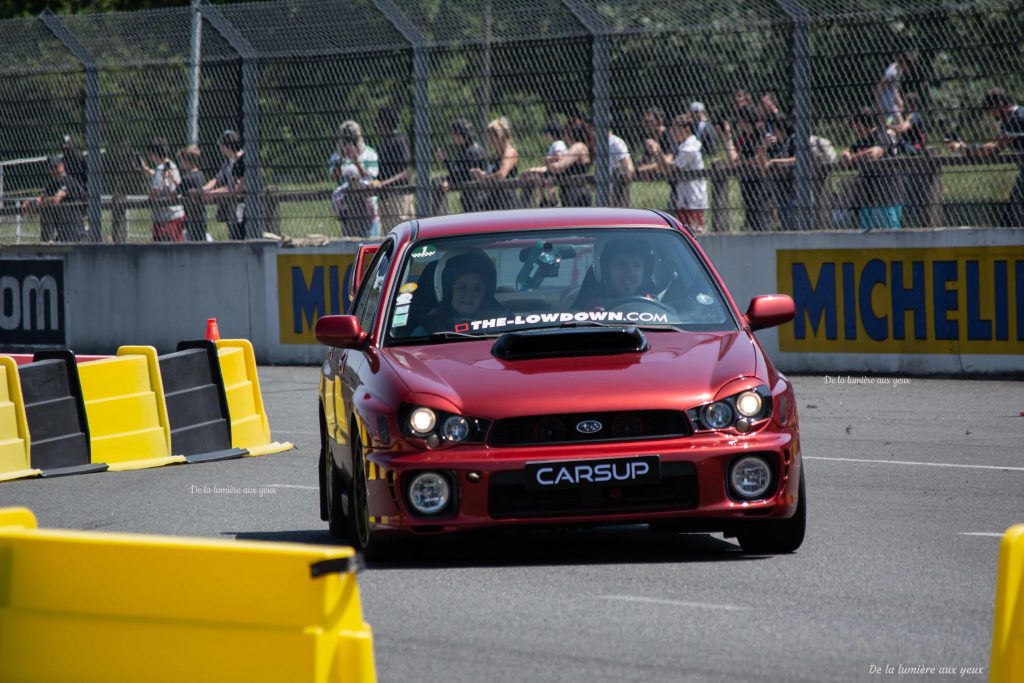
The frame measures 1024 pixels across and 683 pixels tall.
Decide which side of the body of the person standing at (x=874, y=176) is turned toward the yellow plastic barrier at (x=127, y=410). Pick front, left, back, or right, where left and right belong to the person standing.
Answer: front

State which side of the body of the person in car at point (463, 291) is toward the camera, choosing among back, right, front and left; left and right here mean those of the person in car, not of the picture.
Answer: front

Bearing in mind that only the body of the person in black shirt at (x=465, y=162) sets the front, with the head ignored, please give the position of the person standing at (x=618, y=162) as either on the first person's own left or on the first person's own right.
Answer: on the first person's own left

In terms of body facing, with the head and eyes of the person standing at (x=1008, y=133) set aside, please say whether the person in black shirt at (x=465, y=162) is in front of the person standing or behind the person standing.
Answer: in front

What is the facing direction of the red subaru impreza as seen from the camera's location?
facing the viewer

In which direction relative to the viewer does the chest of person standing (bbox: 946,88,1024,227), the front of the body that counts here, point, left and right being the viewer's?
facing to the left of the viewer

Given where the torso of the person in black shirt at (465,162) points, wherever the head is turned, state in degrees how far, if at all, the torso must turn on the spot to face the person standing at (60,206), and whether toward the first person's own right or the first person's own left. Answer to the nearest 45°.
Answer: approximately 90° to the first person's own right

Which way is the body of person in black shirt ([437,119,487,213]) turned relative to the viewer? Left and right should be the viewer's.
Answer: facing the viewer and to the left of the viewer

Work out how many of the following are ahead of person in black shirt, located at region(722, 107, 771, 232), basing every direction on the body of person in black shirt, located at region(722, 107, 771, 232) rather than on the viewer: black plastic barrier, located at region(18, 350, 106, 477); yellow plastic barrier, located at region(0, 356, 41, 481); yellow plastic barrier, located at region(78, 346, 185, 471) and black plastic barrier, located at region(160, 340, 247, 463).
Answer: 4
